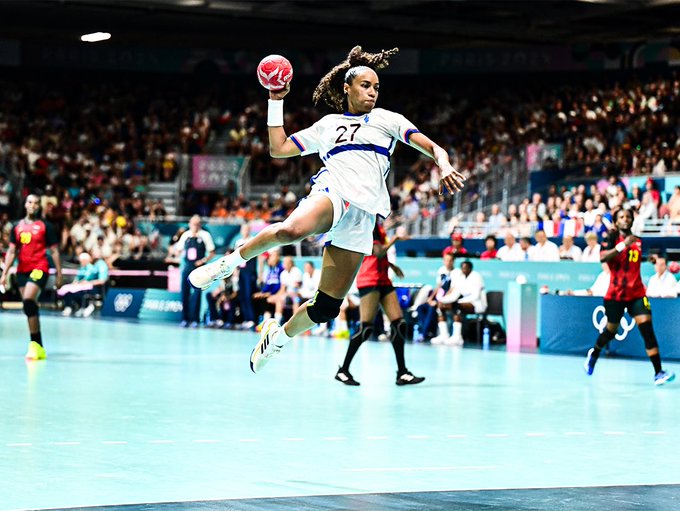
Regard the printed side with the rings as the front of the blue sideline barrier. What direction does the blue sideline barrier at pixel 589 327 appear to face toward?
toward the camera

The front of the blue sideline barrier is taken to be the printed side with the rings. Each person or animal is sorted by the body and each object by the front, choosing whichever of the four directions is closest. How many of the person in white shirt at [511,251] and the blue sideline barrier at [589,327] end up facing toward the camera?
2

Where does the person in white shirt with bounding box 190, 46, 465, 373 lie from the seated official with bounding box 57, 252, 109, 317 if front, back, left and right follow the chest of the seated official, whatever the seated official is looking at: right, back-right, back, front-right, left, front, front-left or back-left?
front-left

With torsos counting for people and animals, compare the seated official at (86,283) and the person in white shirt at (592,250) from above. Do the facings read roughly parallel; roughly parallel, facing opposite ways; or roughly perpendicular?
roughly parallel

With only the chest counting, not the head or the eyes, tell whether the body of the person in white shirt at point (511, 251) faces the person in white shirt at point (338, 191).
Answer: yes

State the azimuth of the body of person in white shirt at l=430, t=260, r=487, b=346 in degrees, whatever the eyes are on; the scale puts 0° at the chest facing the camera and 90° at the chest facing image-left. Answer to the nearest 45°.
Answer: approximately 45°

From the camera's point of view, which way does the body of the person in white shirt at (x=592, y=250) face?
toward the camera

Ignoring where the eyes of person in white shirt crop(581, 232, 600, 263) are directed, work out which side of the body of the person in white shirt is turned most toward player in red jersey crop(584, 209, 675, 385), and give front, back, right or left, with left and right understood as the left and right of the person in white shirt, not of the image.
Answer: front

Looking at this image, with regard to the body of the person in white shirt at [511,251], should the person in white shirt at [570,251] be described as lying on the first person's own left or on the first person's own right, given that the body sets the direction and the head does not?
on the first person's own left

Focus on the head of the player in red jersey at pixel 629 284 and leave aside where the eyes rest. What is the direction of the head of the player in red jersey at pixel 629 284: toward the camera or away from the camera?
toward the camera
